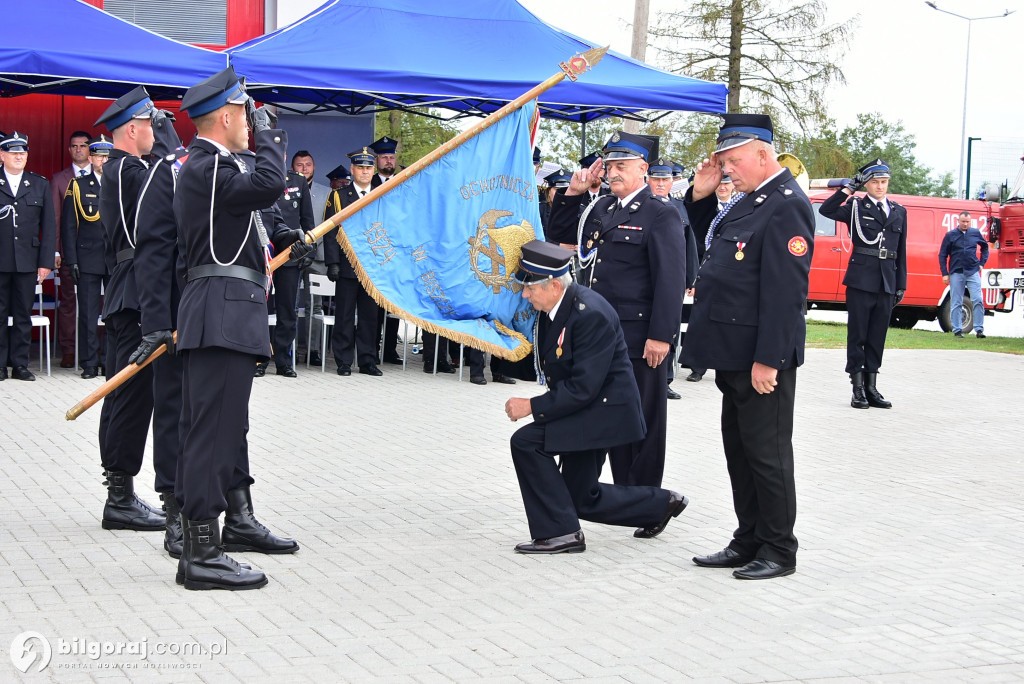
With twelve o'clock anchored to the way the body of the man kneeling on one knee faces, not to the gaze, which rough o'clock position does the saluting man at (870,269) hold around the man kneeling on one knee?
The saluting man is roughly at 4 o'clock from the man kneeling on one knee.

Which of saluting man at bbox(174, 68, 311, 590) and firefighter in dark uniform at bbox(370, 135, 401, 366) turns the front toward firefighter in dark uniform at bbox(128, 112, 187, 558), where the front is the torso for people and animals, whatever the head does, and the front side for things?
firefighter in dark uniform at bbox(370, 135, 401, 366)

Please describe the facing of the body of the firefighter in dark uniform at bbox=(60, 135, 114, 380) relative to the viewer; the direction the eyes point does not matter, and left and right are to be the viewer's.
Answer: facing the viewer

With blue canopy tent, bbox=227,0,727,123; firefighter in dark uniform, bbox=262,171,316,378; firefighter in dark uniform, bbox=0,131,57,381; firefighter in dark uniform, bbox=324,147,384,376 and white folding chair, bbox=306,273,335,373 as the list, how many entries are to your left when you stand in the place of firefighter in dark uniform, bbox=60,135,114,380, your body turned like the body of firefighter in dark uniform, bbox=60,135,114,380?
4

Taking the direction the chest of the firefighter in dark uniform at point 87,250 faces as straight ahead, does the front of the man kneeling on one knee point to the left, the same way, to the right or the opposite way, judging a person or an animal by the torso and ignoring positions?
to the right

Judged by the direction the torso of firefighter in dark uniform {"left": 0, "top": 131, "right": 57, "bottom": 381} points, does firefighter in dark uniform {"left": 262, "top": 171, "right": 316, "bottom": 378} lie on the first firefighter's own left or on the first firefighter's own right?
on the first firefighter's own left

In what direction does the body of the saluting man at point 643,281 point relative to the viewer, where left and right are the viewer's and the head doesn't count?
facing the viewer and to the left of the viewer

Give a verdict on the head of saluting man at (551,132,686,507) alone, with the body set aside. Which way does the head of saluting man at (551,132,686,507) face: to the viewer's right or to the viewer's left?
to the viewer's left

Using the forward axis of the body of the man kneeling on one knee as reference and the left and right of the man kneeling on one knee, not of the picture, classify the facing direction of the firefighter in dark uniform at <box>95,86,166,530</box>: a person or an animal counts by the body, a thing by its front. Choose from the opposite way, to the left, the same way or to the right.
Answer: the opposite way

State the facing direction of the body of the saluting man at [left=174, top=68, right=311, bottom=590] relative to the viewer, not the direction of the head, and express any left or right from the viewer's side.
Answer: facing to the right of the viewer

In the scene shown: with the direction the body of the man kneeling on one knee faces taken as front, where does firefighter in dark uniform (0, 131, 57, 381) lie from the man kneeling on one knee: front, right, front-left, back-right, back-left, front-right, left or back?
front-right
